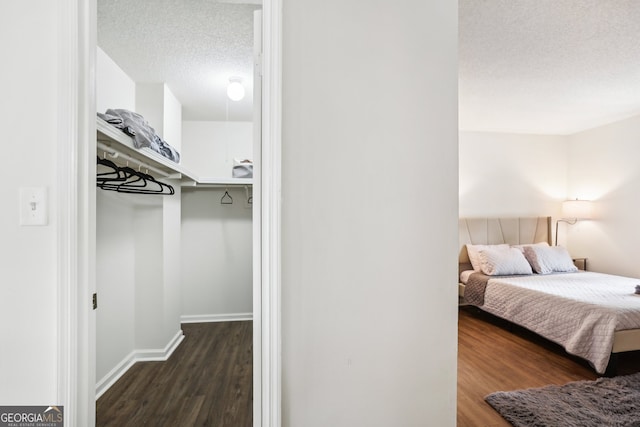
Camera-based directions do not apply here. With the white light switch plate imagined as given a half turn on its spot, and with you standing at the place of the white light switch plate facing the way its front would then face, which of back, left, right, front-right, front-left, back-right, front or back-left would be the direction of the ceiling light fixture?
front-right

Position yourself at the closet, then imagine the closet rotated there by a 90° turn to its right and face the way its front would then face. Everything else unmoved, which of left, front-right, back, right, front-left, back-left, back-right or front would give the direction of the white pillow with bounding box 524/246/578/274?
back

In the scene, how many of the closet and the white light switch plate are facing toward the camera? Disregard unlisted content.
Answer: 2

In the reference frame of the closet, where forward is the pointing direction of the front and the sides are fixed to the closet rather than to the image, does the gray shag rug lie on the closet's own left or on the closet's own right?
on the closet's own left

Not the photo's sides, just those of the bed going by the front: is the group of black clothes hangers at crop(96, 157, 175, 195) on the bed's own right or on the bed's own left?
on the bed's own right

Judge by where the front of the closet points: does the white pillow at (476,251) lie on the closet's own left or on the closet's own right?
on the closet's own left

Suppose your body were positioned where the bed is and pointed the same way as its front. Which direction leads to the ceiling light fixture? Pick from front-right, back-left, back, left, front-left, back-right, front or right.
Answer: right

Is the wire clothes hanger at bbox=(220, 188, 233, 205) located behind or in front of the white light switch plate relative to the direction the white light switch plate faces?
behind

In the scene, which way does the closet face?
toward the camera

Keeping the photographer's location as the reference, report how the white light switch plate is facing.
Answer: facing the viewer

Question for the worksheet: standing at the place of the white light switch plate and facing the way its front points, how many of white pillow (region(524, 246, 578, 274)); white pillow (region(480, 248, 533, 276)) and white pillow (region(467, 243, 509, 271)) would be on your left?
3
